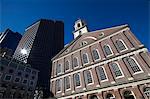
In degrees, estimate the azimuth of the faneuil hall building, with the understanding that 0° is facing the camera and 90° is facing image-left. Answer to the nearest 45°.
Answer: approximately 45°
